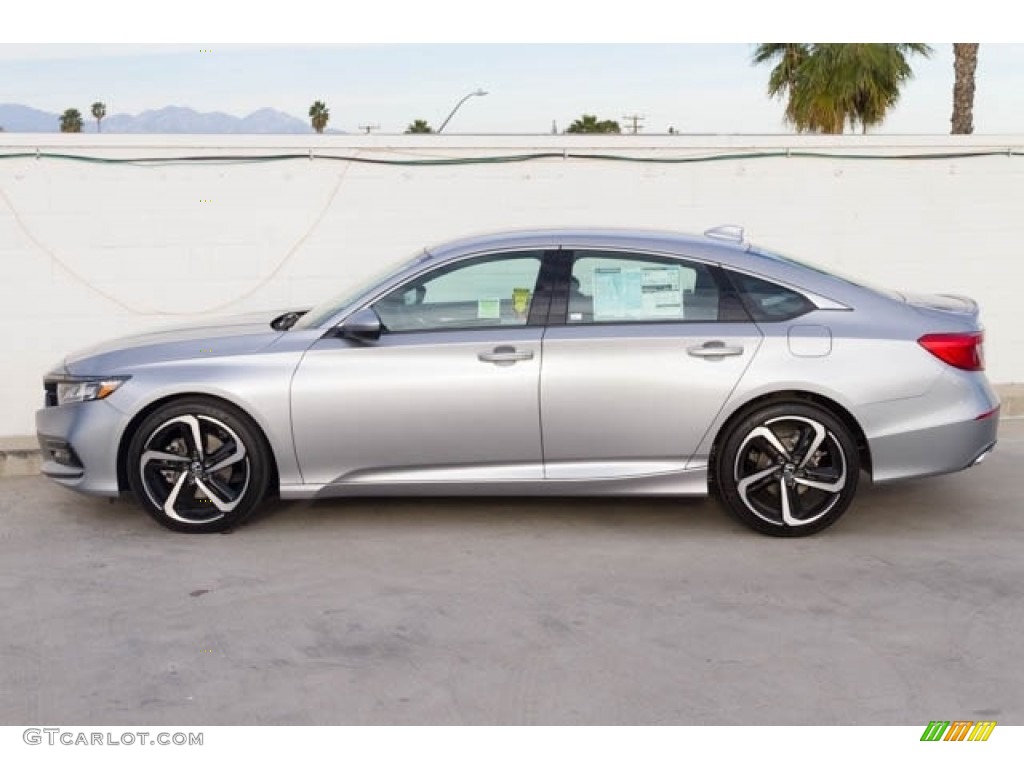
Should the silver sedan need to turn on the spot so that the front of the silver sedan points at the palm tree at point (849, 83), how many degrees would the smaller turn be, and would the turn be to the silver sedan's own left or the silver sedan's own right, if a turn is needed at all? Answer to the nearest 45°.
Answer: approximately 90° to the silver sedan's own right

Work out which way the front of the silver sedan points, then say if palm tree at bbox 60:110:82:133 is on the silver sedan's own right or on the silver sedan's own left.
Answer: on the silver sedan's own right

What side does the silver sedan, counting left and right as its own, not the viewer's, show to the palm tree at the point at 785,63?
right

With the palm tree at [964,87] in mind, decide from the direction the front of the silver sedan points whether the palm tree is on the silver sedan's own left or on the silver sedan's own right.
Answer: on the silver sedan's own right

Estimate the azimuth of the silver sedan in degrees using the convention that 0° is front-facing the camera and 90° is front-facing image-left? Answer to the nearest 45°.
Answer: approximately 90°
